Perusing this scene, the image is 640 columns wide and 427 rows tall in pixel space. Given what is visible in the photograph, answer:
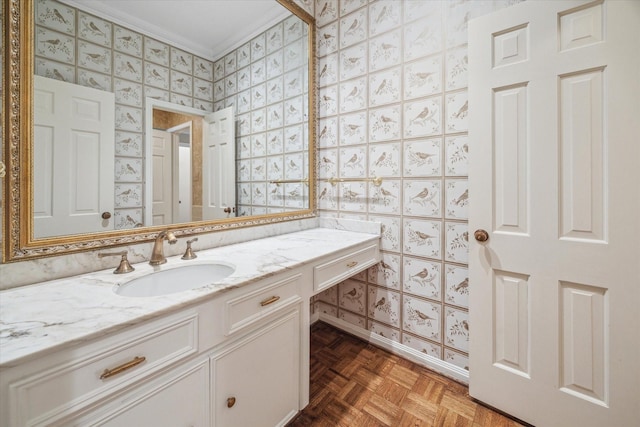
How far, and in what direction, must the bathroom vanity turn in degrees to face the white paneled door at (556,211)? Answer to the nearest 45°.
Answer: approximately 45° to its left

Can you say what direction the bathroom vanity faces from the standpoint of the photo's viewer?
facing the viewer and to the right of the viewer
